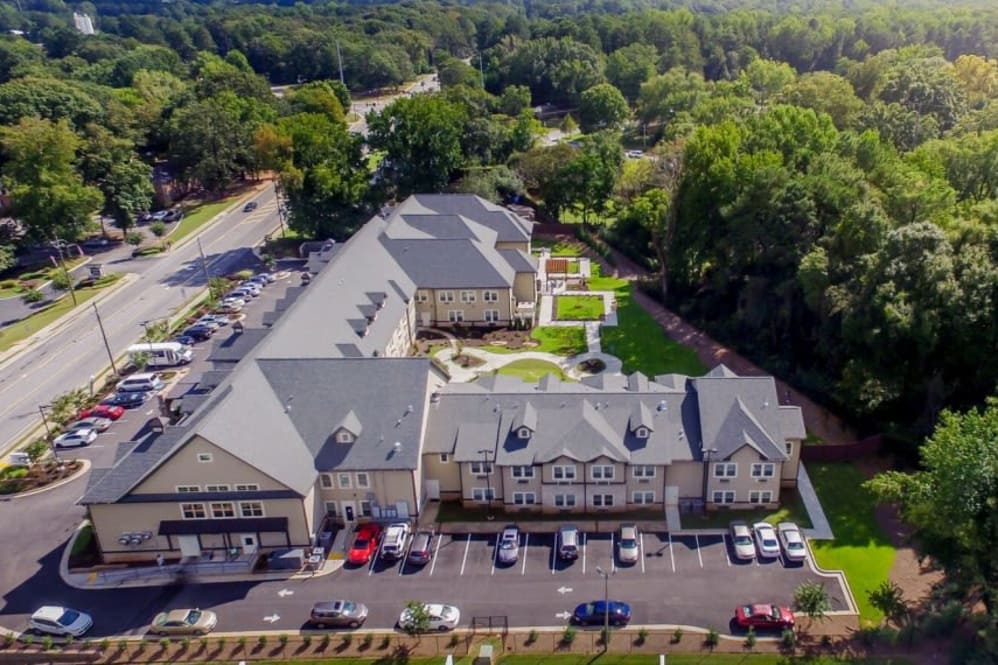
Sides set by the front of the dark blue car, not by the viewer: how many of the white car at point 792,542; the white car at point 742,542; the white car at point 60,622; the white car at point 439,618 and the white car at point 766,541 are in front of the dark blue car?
2

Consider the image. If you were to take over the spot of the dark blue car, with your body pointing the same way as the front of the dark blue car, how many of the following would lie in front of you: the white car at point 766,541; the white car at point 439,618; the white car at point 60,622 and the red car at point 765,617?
2

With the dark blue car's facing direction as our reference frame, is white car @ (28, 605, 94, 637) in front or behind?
in front

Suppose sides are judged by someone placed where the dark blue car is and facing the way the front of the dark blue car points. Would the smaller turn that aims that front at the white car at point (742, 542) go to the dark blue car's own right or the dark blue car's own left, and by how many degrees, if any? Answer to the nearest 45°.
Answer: approximately 135° to the dark blue car's own right

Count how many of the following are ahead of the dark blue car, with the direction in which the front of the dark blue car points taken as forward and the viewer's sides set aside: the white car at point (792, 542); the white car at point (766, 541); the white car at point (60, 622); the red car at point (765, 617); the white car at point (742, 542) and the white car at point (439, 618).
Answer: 2

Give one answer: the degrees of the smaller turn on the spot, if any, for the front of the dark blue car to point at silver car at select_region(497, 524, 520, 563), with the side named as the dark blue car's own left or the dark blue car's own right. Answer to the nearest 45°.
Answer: approximately 45° to the dark blue car's own right

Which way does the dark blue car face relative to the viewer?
to the viewer's left

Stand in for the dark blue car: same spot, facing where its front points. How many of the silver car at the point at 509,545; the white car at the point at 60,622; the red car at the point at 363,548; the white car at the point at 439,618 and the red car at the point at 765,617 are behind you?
1

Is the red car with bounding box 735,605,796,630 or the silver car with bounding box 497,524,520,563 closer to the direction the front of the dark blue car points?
the silver car

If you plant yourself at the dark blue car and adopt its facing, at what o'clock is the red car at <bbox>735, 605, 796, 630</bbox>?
The red car is roughly at 6 o'clock from the dark blue car.

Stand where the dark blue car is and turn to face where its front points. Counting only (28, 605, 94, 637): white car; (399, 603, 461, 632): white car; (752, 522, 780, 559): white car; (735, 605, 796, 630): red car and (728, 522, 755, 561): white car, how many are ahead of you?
2

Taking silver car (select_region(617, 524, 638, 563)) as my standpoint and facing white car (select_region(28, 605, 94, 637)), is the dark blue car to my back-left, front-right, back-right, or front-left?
front-left

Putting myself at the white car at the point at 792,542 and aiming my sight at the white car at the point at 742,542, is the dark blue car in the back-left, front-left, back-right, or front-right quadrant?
front-left

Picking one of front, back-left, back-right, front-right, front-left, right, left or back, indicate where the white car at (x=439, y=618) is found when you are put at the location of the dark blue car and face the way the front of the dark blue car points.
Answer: front

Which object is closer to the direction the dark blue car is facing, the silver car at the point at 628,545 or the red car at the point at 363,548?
the red car

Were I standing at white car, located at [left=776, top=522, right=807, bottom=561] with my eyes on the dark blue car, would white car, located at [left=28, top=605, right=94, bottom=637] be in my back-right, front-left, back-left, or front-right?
front-right

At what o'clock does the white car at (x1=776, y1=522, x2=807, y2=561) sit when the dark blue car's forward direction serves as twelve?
The white car is roughly at 5 o'clock from the dark blue car.
